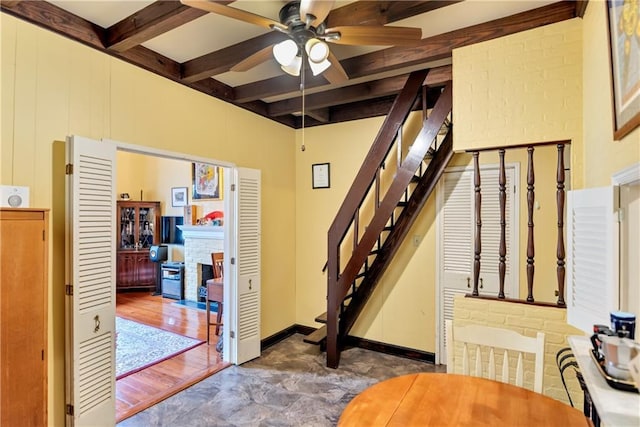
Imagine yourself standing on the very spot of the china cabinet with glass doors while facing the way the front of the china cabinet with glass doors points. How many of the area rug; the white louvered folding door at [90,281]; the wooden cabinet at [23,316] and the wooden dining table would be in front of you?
4

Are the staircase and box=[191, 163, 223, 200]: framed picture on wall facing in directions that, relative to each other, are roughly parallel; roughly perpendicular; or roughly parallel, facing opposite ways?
roughly perpendicular

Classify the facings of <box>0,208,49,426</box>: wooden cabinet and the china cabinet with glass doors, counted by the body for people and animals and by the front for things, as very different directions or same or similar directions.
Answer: same or similar directions

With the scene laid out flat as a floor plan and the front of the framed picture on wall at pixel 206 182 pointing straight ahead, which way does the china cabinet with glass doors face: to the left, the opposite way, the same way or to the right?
the same way

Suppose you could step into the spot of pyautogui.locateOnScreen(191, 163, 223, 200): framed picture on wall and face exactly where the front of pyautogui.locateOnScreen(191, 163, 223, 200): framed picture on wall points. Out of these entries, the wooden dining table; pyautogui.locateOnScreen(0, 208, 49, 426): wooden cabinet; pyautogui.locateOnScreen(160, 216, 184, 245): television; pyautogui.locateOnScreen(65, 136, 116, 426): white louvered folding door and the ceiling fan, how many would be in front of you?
4

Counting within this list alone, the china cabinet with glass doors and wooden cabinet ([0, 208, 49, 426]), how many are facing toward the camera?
2

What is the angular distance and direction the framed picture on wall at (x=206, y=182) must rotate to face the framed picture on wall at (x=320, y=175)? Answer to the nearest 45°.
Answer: approximately 45° to its left

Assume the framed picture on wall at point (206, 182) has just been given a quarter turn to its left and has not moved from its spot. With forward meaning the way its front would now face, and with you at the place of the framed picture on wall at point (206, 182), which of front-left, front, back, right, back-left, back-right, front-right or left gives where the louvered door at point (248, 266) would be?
right

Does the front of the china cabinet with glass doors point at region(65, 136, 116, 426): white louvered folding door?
yes

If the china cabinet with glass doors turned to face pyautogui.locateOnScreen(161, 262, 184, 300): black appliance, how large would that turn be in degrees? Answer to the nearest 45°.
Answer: approximately 45° to its left

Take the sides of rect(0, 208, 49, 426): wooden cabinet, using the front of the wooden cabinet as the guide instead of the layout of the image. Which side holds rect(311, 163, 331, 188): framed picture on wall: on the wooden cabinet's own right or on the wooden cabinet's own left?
on the wooden cabinet's own left

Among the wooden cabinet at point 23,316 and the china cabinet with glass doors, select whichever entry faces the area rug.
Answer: the china cabinet with glass doors

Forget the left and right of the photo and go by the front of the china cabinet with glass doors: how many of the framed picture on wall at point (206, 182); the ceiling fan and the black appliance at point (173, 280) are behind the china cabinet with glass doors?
0

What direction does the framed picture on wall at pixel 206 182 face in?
toward the camera

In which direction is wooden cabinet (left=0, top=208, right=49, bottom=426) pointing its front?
toward the camera

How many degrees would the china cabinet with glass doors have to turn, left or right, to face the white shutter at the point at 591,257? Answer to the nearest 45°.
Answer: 0° — it already faces it
